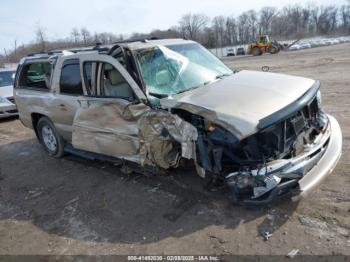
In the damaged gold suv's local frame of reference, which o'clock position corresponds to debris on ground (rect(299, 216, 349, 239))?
The debris on ground is roughly at 12 o'clock from the damaged gold suv.

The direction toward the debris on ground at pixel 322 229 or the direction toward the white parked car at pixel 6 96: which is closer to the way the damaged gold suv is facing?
the debris on ground

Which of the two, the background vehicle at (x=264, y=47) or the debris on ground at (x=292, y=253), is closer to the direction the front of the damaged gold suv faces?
the debris on ground

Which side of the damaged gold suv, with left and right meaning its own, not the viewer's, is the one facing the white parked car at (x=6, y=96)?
back

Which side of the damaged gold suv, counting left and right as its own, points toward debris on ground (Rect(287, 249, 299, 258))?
front

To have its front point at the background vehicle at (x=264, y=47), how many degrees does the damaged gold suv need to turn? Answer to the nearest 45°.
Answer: approximately 135° to its left

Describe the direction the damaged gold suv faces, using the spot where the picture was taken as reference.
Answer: facing the viewer and to the right of the viewer

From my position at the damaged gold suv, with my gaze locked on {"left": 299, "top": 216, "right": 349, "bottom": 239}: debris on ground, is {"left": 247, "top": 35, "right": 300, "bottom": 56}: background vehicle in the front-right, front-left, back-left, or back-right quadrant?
back-left
